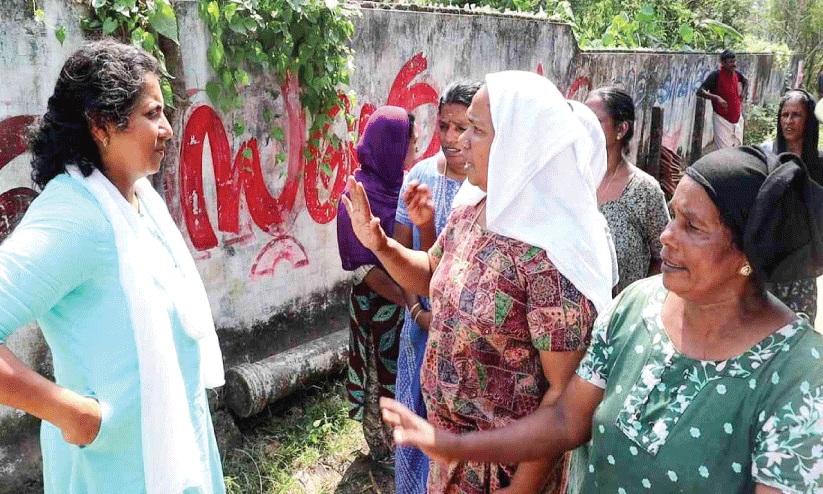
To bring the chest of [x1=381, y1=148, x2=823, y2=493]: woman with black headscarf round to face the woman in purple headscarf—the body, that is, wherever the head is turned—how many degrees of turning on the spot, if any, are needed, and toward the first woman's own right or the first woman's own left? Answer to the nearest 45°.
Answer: approximately 90° to the first woman's own right

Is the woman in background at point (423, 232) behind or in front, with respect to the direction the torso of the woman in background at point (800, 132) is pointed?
in front

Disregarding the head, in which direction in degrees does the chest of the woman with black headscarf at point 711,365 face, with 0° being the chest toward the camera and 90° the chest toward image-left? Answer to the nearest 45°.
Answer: approximately 45°

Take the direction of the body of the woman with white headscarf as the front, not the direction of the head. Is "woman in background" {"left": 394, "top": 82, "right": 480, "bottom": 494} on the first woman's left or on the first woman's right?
on the first woman's right

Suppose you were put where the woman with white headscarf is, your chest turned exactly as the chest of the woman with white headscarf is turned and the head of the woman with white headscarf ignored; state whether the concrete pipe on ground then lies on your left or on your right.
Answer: on your right

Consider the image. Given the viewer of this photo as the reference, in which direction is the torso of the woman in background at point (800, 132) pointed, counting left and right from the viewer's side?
facing the viewer and to the left of the viewer

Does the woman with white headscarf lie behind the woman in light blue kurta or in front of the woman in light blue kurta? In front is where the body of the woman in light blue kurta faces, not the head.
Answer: in front

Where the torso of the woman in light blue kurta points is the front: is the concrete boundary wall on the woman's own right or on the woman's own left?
on the woman's own left

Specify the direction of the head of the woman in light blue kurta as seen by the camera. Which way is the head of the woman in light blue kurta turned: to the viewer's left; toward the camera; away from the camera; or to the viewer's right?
to the viewer's right

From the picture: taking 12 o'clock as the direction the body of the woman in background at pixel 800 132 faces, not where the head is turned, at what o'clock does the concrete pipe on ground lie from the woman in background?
The concrete pipe on ground is roughly at 12 o'clock from the woman in background.

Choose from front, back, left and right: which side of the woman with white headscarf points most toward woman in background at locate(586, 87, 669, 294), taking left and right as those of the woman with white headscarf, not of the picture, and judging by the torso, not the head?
back

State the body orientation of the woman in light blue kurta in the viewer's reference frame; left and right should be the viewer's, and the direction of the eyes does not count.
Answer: facing the viewer and to the right of the viewer
